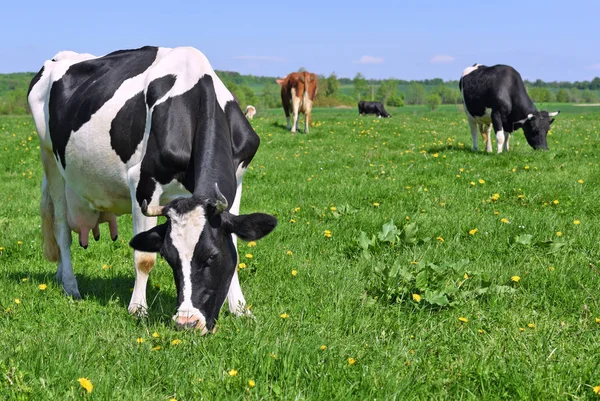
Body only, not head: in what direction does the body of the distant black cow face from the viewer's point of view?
to the viewer's right

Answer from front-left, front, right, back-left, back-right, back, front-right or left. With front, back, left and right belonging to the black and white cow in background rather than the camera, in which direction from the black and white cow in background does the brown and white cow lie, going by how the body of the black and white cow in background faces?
back

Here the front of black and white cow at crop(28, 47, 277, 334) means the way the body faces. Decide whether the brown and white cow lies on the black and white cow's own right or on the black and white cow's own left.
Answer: on the black and white cow's own left

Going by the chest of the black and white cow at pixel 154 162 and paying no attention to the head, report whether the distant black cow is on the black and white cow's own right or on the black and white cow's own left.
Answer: on the black and white cow's own left

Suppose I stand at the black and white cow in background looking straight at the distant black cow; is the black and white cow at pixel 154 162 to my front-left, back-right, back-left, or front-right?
back-left

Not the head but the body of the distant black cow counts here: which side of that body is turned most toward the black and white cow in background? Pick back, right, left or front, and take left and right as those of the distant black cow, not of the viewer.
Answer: right

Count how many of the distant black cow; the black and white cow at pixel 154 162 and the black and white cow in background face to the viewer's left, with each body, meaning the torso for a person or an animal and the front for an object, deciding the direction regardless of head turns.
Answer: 0

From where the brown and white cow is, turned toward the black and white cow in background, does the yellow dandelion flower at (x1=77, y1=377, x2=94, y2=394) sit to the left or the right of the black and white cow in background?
right

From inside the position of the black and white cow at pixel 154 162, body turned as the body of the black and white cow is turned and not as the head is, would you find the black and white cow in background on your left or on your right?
on your left

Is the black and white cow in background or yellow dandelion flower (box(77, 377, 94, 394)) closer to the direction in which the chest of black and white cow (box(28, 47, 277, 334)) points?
the yellow dandelion flower

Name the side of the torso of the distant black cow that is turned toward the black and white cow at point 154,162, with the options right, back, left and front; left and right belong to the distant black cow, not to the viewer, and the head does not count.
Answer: right

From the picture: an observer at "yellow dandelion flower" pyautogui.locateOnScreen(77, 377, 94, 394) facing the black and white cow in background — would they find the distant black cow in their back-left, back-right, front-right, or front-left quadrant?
front-left

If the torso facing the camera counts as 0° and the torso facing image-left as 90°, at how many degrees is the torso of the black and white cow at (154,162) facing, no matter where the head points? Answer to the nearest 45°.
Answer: approximately 315°

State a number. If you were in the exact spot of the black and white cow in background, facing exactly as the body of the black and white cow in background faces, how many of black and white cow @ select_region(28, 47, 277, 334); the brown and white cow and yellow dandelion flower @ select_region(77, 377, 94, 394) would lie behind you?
1

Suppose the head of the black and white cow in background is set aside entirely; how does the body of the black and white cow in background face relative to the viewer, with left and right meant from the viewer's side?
facing the viewer and to the right of the viewer
